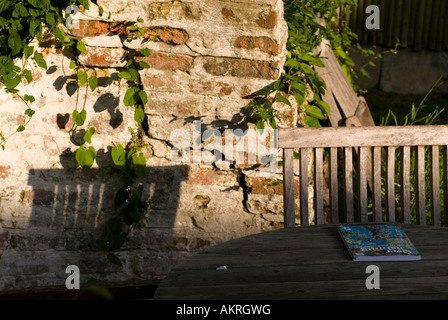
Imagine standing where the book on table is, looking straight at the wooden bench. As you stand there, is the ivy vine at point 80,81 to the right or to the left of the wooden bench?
left

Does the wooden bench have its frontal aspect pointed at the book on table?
yes

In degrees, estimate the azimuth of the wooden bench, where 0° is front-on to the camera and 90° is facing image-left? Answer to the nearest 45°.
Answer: approximately 0°

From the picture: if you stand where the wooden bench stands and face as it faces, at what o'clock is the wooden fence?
The wooden fence is roughly at 6 o'clock from the wooden bench.

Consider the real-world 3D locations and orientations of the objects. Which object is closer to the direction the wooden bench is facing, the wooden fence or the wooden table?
the wooden table

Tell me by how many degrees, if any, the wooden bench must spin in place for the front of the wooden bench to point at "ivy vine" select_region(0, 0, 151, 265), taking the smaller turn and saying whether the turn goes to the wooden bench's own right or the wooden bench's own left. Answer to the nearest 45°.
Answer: approximately 90° to the wooden bench's own right

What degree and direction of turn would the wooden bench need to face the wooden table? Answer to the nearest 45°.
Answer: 0° — it already faces it
